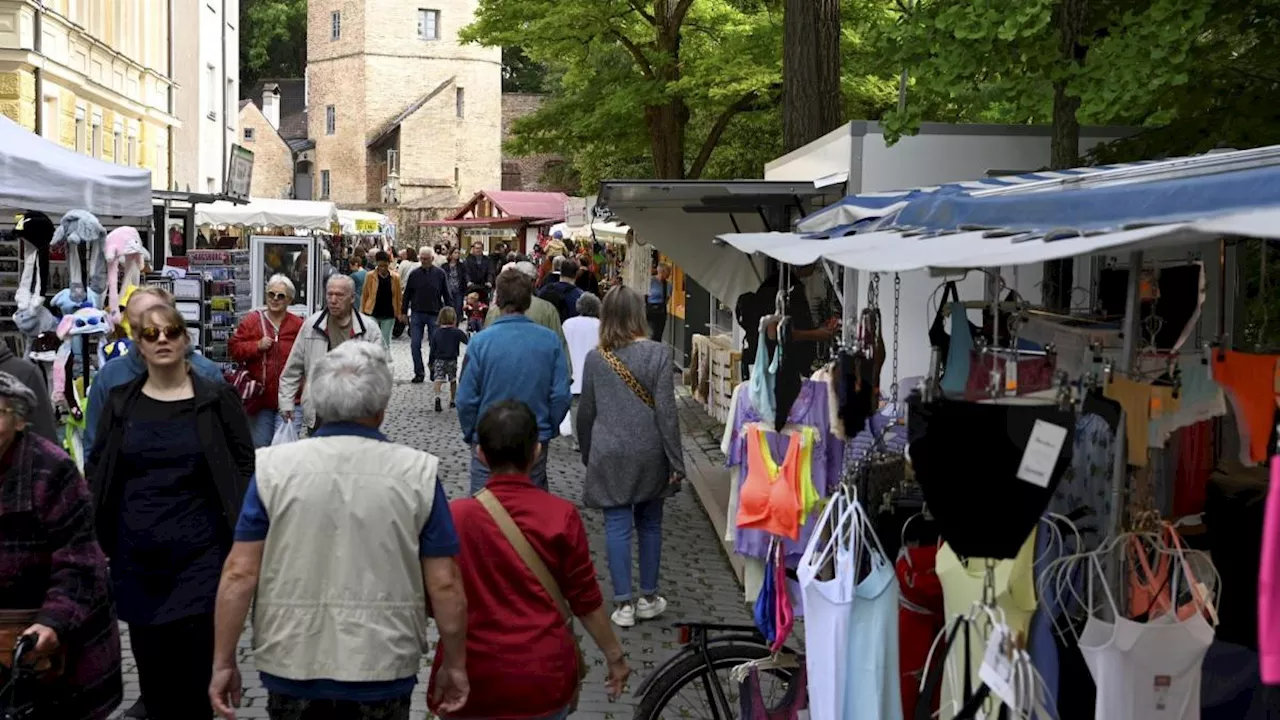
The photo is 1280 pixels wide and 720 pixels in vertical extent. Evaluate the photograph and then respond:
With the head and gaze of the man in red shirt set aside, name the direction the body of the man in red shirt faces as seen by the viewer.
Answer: away from the camera

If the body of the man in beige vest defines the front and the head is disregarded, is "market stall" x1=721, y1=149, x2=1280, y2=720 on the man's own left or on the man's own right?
on the man's own right

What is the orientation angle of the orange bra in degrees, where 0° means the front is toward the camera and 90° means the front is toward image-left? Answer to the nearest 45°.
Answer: approximately 45°

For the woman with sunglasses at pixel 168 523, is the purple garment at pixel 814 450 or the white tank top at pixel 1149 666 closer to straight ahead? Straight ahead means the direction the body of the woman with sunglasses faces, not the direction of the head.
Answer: the white tank top

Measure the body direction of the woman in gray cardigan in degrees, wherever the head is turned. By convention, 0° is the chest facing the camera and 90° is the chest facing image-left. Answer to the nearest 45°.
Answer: approximately 180°

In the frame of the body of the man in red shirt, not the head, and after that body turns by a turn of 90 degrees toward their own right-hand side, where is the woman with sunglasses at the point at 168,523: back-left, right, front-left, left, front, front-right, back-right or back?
back-left

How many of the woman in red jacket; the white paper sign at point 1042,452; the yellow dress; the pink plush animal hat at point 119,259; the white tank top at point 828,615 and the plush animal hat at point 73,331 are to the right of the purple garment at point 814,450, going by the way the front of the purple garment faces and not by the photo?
3

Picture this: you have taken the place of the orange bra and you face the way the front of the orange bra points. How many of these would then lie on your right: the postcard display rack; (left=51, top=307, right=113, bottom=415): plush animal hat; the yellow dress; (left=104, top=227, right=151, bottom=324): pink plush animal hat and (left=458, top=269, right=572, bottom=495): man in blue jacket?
4

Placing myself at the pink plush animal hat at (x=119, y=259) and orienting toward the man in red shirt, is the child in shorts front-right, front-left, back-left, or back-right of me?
back-left

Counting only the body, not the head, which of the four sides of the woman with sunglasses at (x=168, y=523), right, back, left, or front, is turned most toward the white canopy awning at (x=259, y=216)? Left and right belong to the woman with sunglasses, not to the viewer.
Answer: back

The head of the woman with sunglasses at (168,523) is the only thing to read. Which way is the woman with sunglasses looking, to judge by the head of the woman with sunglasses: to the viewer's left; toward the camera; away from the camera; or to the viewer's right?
toward the camera

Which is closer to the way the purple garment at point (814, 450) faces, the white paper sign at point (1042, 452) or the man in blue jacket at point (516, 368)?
the white paper sign

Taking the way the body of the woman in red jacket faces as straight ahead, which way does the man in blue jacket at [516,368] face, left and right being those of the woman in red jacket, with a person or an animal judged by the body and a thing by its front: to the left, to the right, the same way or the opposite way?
the opposite way

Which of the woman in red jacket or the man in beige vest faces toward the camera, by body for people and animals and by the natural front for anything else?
the woman in red jacket

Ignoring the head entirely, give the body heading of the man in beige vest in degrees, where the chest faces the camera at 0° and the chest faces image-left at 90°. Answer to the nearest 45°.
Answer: approximately 180°

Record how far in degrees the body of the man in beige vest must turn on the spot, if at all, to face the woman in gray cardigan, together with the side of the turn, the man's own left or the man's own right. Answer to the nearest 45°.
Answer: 0° — they already face them

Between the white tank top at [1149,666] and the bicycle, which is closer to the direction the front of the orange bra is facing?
the bicycle

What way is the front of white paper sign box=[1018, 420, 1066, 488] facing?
toward the camera

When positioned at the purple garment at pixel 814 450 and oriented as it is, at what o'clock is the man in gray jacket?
The man in gray jacket is roughly at 3 o'clock from the purple garment.

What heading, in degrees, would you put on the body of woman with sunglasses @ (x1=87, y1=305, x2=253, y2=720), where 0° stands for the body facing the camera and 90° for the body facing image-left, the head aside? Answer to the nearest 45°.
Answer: approximately 0°

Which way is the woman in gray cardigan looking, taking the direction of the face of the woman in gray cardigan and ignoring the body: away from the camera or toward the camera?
away from the camera

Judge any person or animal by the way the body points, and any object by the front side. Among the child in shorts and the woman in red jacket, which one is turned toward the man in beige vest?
the woman in red jacket
